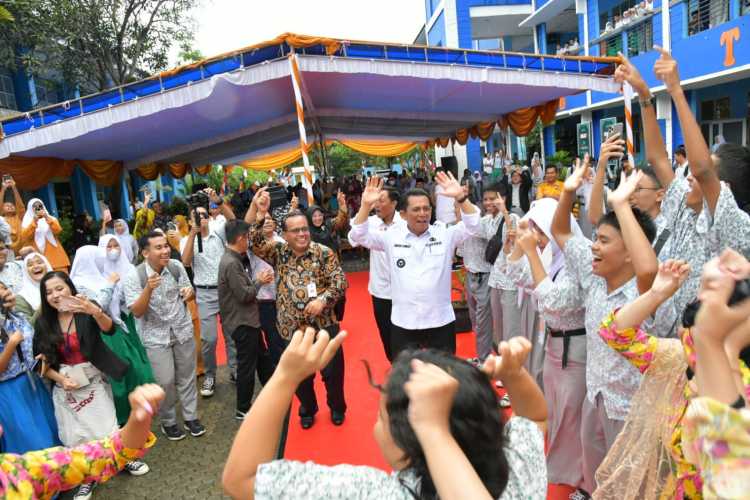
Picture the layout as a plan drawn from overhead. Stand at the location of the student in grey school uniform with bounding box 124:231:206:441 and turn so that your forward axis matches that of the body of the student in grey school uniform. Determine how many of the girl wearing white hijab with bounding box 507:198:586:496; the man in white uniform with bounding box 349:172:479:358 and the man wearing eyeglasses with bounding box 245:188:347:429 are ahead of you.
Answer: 3

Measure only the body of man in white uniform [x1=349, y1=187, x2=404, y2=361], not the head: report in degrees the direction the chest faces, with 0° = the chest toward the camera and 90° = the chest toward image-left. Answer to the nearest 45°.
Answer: approximately 45°

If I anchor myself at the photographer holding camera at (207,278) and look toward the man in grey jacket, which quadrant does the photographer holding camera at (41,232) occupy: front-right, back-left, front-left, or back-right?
back-right

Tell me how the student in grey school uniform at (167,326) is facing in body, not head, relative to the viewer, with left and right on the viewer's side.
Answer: facing the viewer and to the right of the viewer

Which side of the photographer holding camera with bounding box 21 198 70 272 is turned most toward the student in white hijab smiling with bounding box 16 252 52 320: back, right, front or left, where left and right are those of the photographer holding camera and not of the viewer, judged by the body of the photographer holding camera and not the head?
front

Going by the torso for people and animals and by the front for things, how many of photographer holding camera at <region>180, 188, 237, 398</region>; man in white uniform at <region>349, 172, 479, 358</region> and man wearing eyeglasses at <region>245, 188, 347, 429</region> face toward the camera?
3

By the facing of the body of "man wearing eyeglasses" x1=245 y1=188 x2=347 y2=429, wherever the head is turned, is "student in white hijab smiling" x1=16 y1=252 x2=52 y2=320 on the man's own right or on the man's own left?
on the man's own right

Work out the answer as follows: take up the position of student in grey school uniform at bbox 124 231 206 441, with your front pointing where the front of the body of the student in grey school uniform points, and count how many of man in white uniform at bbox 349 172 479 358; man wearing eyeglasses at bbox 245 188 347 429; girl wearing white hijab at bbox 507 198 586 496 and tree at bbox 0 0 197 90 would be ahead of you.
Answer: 3

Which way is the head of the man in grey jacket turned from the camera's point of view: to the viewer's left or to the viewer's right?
to the viewer's right

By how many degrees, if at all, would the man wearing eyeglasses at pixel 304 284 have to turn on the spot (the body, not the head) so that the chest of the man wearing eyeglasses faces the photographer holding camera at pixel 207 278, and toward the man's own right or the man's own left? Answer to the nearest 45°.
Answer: approximately 135° to the man's own right

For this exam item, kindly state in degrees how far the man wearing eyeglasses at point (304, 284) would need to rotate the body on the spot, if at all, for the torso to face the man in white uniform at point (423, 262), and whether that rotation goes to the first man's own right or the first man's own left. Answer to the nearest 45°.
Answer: approximately 45° to the first man's own left

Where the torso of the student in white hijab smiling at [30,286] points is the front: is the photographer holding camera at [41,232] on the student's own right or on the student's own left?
on the student's own left

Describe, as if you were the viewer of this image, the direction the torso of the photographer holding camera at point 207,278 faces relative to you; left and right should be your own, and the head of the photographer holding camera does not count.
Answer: facing the viewer

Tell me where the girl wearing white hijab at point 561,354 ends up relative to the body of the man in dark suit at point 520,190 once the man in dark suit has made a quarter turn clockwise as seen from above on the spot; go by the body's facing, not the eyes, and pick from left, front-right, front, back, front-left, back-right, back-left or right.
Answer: back-left
